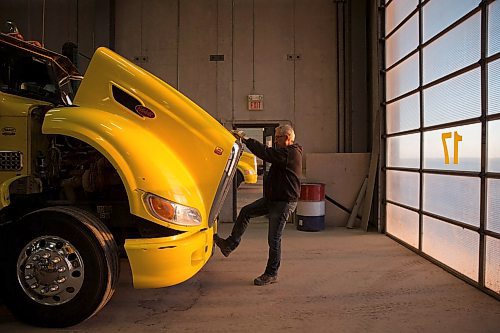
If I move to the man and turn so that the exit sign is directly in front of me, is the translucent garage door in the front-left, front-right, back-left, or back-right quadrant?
front-right

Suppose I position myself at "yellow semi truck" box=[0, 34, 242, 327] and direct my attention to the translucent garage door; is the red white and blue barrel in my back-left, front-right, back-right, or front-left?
front-left

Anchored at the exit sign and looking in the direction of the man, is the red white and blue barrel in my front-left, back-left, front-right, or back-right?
front-left

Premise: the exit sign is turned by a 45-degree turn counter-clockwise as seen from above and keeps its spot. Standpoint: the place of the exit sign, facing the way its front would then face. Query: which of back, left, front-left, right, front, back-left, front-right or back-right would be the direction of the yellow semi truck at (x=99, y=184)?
front-right

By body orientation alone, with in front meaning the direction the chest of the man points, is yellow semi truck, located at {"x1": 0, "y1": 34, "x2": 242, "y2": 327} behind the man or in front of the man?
in front

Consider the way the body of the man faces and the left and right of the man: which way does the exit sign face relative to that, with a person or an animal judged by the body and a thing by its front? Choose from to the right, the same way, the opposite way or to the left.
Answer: to the left

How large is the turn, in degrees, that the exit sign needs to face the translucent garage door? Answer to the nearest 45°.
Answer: approximately 45° to its left

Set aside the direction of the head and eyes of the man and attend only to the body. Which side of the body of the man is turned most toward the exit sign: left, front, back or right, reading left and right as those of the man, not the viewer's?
right

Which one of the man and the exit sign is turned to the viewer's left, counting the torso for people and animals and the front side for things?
the man

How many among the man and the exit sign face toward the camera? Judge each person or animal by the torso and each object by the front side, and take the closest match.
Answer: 1

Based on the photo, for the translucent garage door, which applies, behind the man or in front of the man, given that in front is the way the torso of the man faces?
behind

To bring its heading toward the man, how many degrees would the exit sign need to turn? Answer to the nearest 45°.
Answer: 0° — it already faces them

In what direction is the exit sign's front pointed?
toward the camera

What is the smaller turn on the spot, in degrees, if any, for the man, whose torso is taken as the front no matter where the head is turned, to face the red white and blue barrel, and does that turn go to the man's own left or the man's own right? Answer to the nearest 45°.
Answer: approximately 90° to the man's own right

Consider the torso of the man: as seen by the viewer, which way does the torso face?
to the viewer's left
